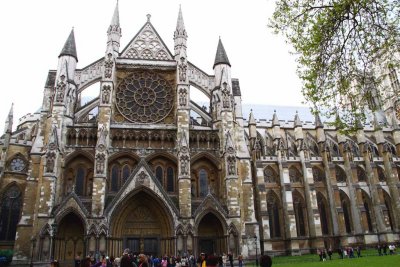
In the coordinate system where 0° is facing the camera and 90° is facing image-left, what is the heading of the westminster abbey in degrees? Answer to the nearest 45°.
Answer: approximately 0°
